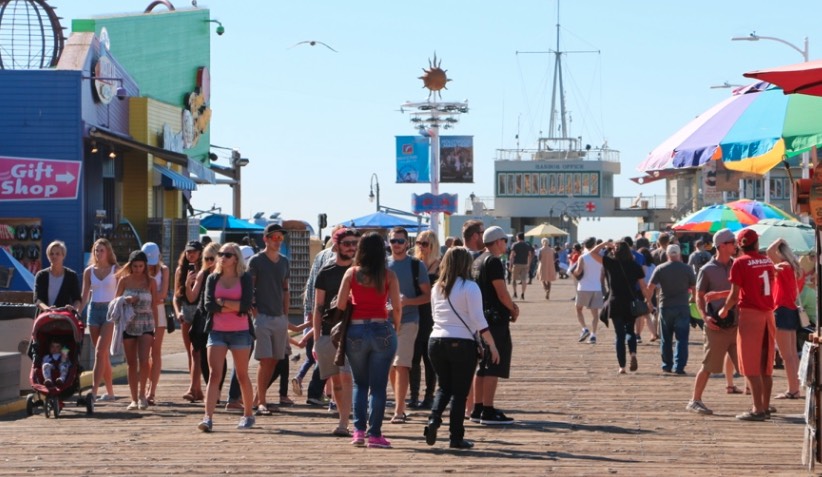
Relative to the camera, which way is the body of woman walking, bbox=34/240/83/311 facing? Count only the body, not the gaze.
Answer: toward the camera

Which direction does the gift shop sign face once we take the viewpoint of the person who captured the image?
facing the viewer

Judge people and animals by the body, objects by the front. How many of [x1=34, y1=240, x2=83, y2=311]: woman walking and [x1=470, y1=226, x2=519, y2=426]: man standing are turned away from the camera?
0

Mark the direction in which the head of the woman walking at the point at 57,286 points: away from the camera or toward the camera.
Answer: toward the camera

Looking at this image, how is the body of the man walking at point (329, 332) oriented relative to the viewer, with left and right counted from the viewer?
facing the viewer and to the right of the viewer

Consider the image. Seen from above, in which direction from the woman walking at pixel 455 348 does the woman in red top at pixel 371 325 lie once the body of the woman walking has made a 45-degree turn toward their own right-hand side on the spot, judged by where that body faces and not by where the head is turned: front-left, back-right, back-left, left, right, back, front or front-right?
back

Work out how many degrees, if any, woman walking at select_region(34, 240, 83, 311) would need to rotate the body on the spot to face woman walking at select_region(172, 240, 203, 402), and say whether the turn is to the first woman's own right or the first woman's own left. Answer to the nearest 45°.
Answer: approximately 90° to the first woman's own left

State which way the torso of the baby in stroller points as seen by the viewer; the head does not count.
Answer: toward the camera

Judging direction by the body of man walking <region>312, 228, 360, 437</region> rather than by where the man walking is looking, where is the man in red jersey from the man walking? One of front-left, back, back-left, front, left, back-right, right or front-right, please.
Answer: front-left

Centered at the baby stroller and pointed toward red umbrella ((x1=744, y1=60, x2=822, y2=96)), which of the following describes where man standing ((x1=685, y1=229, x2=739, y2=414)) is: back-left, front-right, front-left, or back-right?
front-left
